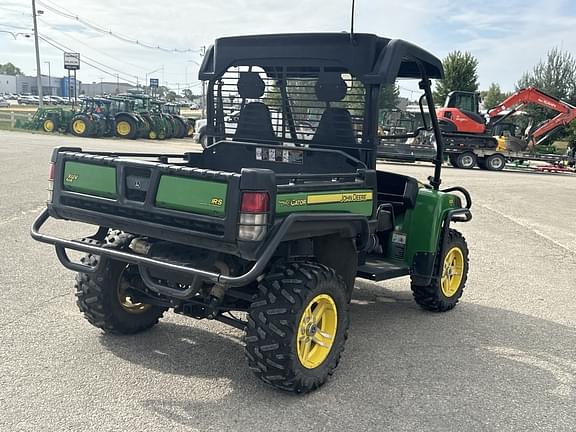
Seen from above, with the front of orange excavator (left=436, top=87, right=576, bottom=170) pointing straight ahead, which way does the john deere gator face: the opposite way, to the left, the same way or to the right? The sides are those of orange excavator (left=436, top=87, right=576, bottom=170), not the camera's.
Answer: to the left

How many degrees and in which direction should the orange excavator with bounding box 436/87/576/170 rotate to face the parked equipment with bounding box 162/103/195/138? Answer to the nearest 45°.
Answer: approximately 180°

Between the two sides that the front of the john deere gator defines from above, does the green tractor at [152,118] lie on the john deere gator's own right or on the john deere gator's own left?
on the john deere gator's own left

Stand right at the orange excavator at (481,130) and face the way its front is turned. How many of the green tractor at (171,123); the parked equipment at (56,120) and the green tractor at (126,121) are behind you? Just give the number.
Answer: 3

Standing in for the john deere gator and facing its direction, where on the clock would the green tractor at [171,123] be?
The green tractor is roughly at 10 o'clock from the john deere gator.

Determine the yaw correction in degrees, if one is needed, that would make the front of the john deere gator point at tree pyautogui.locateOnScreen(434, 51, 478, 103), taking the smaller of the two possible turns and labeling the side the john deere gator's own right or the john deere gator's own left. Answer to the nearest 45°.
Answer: approximately 45° to the john deere gator's own left

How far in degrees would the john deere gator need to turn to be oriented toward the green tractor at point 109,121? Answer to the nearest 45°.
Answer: approximately 45° to its left

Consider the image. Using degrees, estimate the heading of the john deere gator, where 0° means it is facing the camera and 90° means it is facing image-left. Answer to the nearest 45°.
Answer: approximately 225°

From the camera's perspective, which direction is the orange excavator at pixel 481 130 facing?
to the viewer's right
